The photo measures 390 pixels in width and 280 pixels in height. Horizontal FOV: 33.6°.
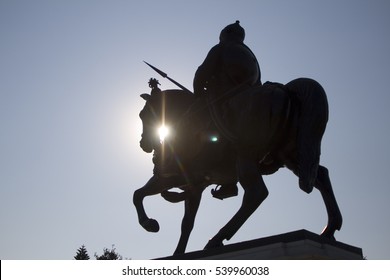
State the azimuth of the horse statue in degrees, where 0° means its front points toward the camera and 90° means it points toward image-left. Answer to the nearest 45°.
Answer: approximately 135°

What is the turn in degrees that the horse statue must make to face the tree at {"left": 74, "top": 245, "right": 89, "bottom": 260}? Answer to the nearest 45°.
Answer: approximately 45° to its right
